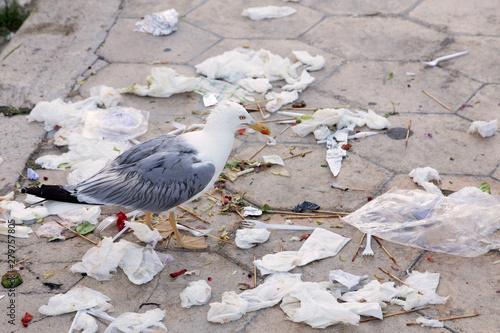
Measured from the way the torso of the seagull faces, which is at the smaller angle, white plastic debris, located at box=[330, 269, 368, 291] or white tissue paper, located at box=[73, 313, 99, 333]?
the white plastic debris

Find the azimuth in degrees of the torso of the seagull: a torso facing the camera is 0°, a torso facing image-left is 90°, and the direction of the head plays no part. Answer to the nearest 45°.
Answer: approximately 270°

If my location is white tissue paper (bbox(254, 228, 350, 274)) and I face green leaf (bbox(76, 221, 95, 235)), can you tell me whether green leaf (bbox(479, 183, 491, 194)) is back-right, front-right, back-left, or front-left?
back-right

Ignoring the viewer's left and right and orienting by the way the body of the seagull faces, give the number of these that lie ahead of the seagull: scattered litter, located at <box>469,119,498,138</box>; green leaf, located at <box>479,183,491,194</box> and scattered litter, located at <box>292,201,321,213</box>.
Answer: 3

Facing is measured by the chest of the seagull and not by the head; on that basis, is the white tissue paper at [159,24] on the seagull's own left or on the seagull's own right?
on the seagull's own left

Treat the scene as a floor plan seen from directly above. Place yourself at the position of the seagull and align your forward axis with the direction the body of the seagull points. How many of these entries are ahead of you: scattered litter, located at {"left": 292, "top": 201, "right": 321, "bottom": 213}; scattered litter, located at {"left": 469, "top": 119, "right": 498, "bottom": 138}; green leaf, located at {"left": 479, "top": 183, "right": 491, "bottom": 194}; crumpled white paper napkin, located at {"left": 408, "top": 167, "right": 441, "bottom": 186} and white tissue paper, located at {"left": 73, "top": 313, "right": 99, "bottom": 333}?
4

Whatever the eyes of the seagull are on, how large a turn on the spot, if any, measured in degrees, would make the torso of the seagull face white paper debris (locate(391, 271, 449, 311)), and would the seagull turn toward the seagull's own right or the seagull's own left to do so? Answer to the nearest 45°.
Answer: approximately 45° to the seagull's own right

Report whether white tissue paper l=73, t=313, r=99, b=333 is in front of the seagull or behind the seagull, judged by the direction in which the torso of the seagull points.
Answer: behind

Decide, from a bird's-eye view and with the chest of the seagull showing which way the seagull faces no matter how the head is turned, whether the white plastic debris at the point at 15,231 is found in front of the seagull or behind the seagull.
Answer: behind

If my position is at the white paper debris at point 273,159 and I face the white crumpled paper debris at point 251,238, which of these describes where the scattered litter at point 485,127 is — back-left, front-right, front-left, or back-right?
back-left
